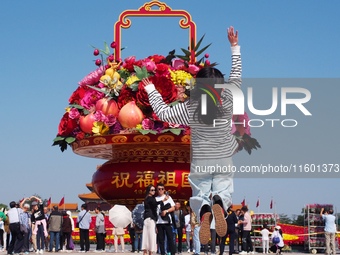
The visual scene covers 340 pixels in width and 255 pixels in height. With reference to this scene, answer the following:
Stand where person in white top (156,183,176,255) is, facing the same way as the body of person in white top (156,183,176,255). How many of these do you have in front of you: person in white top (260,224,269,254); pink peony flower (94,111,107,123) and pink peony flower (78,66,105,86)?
0

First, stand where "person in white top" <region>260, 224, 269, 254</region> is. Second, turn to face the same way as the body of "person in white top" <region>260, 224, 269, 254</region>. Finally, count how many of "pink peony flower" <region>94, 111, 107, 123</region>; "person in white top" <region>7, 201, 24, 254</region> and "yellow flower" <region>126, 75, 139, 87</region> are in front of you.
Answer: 2

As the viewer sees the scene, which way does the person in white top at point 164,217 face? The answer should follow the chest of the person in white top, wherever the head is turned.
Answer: toward the camera

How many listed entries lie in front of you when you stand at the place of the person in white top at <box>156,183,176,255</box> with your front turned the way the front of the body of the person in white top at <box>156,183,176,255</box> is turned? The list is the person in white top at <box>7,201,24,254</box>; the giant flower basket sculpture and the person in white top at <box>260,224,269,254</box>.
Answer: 0

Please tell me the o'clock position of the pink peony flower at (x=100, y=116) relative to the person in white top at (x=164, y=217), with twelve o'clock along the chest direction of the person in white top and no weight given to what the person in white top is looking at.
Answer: The pink peony flower is roughly at 5 o'clock from the person in white top.
